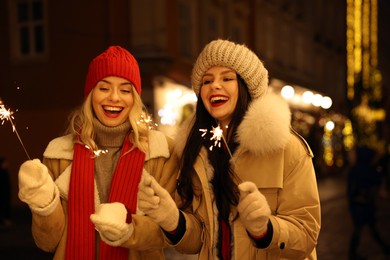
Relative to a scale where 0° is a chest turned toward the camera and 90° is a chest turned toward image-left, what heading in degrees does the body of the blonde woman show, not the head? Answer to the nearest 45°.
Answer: approximately 0°
